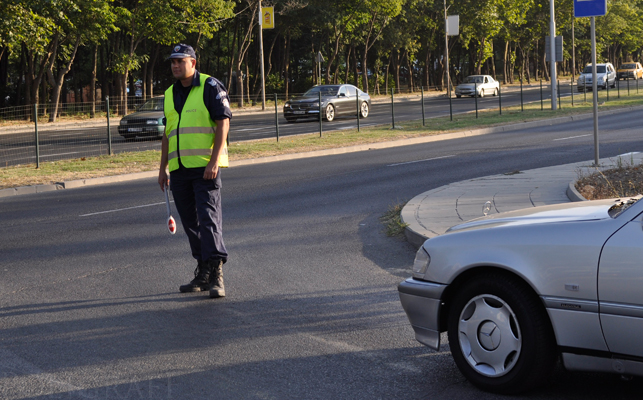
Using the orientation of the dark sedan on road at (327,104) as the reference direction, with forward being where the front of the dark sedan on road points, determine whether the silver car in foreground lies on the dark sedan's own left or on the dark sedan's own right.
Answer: on the dark sedan's own left

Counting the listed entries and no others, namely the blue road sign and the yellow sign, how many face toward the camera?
2

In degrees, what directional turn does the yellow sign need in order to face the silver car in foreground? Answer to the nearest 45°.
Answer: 0° — it already faces it

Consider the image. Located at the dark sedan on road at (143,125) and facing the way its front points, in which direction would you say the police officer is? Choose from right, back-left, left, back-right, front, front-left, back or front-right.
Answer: front-left

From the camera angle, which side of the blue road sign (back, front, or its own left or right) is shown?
front

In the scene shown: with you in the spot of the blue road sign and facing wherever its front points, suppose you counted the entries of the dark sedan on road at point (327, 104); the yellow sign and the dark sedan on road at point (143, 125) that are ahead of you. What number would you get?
0

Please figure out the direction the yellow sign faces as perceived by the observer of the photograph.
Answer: facing the viewer

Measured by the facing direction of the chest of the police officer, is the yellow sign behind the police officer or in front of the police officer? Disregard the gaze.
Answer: behind

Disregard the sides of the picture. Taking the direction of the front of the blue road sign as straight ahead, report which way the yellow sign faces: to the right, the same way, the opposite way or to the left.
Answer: the same way

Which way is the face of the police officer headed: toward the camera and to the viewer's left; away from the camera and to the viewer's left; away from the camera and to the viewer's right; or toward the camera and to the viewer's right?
toward the camera and to the viewer's left

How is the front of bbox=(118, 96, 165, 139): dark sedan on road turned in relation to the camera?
facing the viewer and to the left of the viewer
